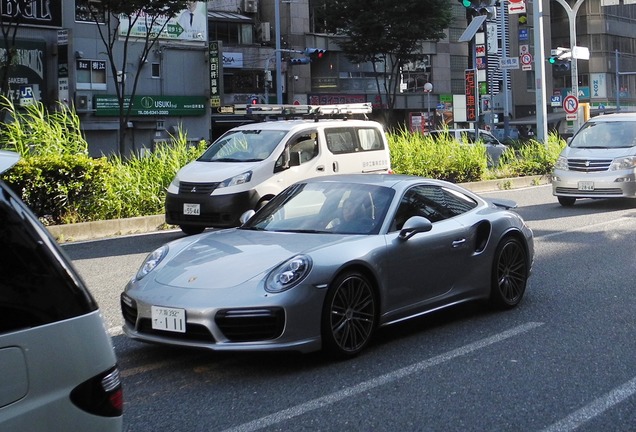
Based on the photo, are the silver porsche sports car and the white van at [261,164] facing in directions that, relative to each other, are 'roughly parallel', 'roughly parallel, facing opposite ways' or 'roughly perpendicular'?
roughly parallel

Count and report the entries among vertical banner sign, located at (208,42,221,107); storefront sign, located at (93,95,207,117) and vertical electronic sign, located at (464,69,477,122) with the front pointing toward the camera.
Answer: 3

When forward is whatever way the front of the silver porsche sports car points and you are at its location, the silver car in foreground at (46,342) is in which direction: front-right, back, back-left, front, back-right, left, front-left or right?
front-left

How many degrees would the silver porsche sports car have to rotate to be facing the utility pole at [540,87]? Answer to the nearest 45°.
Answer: approximately 135° to its right

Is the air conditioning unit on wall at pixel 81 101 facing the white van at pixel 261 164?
yes

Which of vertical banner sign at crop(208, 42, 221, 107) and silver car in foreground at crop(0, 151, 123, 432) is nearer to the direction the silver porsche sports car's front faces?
the silver car in foreground

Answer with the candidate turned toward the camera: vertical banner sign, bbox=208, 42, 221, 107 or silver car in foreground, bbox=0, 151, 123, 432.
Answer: the vertical banner sign

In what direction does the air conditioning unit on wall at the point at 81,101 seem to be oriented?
toward the camera

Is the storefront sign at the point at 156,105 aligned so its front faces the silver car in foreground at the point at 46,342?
yes

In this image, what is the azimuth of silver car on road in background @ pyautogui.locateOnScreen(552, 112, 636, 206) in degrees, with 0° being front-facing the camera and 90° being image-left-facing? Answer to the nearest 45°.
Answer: approximately 45°

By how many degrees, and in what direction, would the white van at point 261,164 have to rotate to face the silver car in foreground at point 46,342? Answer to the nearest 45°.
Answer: approximately 45° to its left

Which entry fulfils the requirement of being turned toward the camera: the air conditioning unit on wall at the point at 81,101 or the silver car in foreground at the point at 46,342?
the air conditioning unit on wall

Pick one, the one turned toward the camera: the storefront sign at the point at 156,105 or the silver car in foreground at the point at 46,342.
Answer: the storefront sign

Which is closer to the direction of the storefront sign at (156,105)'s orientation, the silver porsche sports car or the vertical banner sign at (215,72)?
the silver porsche sports car

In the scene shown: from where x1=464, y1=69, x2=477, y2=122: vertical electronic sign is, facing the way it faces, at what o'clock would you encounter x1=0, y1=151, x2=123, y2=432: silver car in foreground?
The silver car in foreground is roughly at 12 o'clock from the vertical electronic sign.

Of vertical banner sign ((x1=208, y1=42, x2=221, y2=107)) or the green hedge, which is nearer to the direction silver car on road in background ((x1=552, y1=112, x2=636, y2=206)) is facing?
the green hedge

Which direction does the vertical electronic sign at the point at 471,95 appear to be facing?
toward the camera
